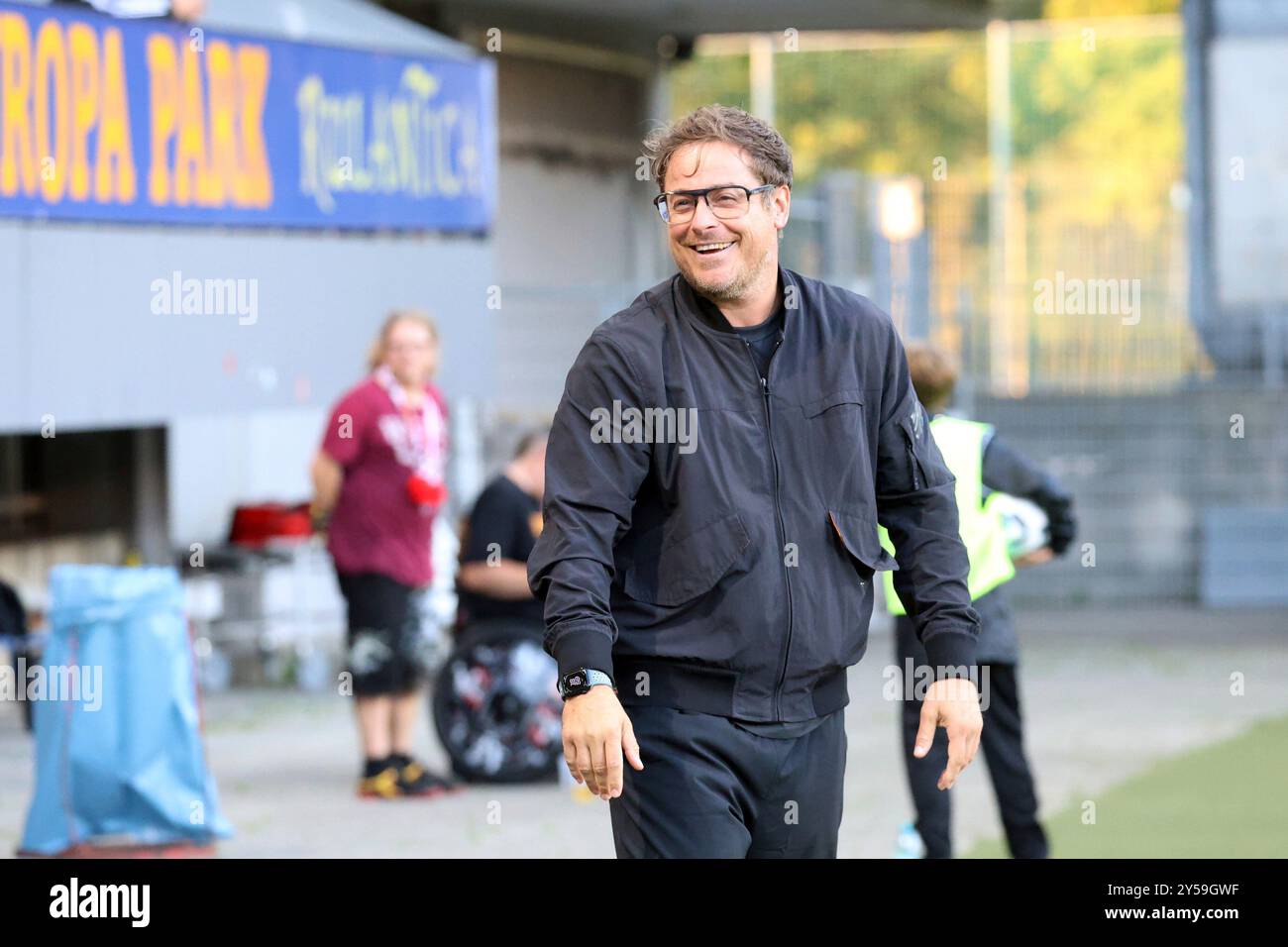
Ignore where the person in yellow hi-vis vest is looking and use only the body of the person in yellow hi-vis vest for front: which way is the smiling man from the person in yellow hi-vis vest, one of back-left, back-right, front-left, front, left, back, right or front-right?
back

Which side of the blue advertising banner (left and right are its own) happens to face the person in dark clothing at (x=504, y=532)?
front

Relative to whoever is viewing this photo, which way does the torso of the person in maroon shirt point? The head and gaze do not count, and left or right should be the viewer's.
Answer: facing the viewer and to the right of the viewer

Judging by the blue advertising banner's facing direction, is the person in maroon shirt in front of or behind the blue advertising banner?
in front

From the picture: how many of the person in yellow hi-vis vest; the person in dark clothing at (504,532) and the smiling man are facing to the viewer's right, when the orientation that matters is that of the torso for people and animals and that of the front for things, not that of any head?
1
